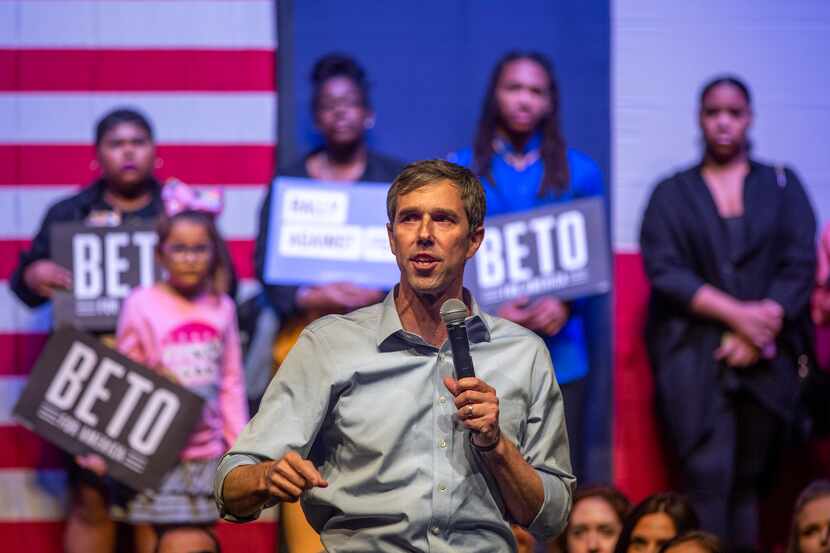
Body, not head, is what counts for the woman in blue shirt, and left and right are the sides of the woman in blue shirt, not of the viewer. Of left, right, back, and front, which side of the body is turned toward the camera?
front

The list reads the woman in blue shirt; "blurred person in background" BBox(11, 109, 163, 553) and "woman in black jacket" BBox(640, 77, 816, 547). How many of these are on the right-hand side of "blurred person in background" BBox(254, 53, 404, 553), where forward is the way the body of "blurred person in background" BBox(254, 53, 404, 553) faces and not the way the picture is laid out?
1

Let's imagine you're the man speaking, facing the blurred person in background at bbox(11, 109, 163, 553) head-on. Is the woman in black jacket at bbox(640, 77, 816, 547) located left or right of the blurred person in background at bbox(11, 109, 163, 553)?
right

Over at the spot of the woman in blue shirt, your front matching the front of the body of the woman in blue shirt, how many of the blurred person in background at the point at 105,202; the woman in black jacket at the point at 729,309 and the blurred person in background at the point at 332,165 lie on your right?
2

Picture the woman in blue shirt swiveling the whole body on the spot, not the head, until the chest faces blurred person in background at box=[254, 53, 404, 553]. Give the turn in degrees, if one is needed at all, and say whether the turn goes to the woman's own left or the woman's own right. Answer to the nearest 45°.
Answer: approximately 90° to the woman's own right

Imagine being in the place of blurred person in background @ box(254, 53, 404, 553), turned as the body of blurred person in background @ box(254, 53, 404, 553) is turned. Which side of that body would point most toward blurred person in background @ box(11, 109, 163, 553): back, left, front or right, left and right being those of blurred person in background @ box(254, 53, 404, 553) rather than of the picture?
right

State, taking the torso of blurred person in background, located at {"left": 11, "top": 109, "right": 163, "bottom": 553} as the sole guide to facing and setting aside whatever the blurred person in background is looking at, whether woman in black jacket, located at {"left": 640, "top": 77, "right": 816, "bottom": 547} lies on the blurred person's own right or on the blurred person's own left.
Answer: on the blurred person's own left

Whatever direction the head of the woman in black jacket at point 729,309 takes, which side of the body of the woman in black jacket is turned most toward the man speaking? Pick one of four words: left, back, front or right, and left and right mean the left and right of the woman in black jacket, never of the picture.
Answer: front

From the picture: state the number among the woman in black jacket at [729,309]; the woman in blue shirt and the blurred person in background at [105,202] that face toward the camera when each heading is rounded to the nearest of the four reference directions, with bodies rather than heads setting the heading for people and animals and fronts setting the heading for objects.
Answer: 3

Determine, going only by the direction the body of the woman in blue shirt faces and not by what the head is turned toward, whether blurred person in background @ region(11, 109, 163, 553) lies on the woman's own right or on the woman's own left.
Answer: on the woman's own right
